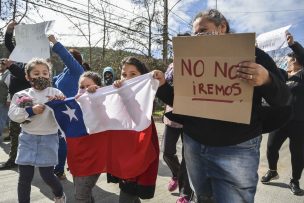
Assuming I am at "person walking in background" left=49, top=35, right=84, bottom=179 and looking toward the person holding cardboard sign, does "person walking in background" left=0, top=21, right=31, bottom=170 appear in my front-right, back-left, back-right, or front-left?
back-right

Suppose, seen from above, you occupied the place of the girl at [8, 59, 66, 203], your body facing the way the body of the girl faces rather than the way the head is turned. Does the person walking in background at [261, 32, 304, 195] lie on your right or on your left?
on your left

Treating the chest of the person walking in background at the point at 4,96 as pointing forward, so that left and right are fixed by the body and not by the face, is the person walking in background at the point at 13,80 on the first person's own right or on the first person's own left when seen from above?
on the first person's own left

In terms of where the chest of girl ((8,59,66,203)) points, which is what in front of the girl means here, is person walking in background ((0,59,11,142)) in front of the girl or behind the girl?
behind

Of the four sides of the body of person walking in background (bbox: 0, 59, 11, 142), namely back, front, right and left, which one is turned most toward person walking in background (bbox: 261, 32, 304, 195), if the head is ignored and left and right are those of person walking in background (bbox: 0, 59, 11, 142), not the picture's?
left

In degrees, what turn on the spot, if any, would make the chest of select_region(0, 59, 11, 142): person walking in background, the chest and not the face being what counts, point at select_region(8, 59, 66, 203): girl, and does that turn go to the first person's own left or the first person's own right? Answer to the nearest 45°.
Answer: approximately 45° to the first person's own left

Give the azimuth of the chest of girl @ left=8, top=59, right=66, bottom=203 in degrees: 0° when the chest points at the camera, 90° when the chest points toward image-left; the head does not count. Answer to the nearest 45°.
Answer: approximately 0°

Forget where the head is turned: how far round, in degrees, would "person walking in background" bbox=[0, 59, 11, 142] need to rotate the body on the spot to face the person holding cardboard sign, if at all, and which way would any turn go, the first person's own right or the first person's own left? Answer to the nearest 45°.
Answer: approximately 45° to the first person's own left

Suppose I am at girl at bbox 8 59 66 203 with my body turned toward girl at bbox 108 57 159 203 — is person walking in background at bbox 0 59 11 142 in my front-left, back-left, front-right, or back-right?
back-left

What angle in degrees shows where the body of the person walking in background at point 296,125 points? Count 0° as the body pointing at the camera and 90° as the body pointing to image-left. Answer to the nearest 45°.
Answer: approximately 45°

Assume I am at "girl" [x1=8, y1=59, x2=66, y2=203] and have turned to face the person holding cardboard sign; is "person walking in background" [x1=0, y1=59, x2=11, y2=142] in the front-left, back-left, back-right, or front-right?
back-left
